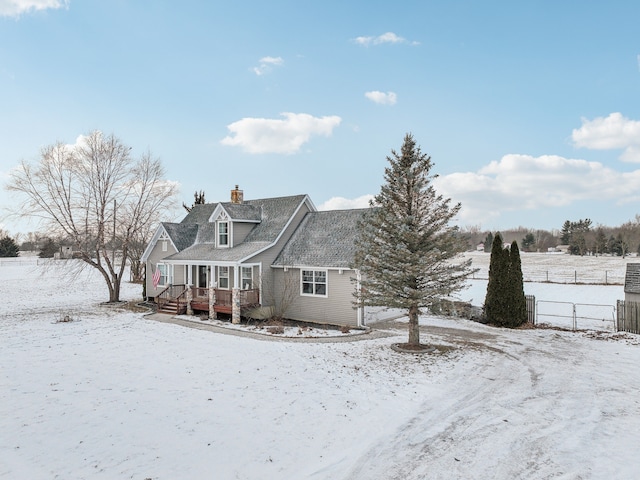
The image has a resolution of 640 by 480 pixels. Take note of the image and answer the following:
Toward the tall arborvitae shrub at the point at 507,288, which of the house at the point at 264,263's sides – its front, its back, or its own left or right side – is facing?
left

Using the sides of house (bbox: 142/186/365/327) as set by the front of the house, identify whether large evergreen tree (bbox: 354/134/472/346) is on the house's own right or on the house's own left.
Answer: on the house's own left

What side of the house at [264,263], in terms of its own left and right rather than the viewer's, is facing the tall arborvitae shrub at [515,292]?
left

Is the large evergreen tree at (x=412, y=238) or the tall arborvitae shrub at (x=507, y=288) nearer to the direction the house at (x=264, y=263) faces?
the large evergreen tree
